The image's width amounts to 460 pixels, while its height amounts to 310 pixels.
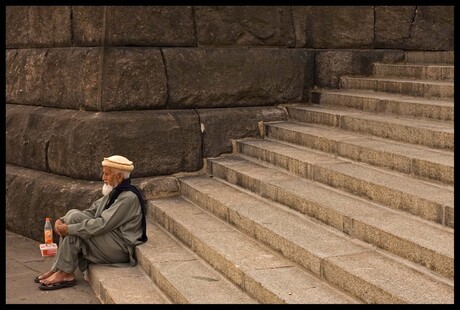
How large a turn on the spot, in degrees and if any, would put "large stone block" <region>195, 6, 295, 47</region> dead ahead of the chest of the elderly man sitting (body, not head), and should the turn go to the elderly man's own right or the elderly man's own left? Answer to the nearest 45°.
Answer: approximately 135° to the elderly man's own right

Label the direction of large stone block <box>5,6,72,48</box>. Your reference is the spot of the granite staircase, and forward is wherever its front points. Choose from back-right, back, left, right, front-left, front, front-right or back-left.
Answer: right

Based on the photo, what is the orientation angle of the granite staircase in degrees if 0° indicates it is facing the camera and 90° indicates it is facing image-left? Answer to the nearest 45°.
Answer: approximately 45°

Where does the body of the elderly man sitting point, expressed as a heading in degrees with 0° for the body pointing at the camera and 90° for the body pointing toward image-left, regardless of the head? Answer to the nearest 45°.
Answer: approximately 90°

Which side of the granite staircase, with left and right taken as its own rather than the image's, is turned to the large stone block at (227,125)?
right

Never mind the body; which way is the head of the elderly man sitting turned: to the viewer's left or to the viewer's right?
to the viewer's left
